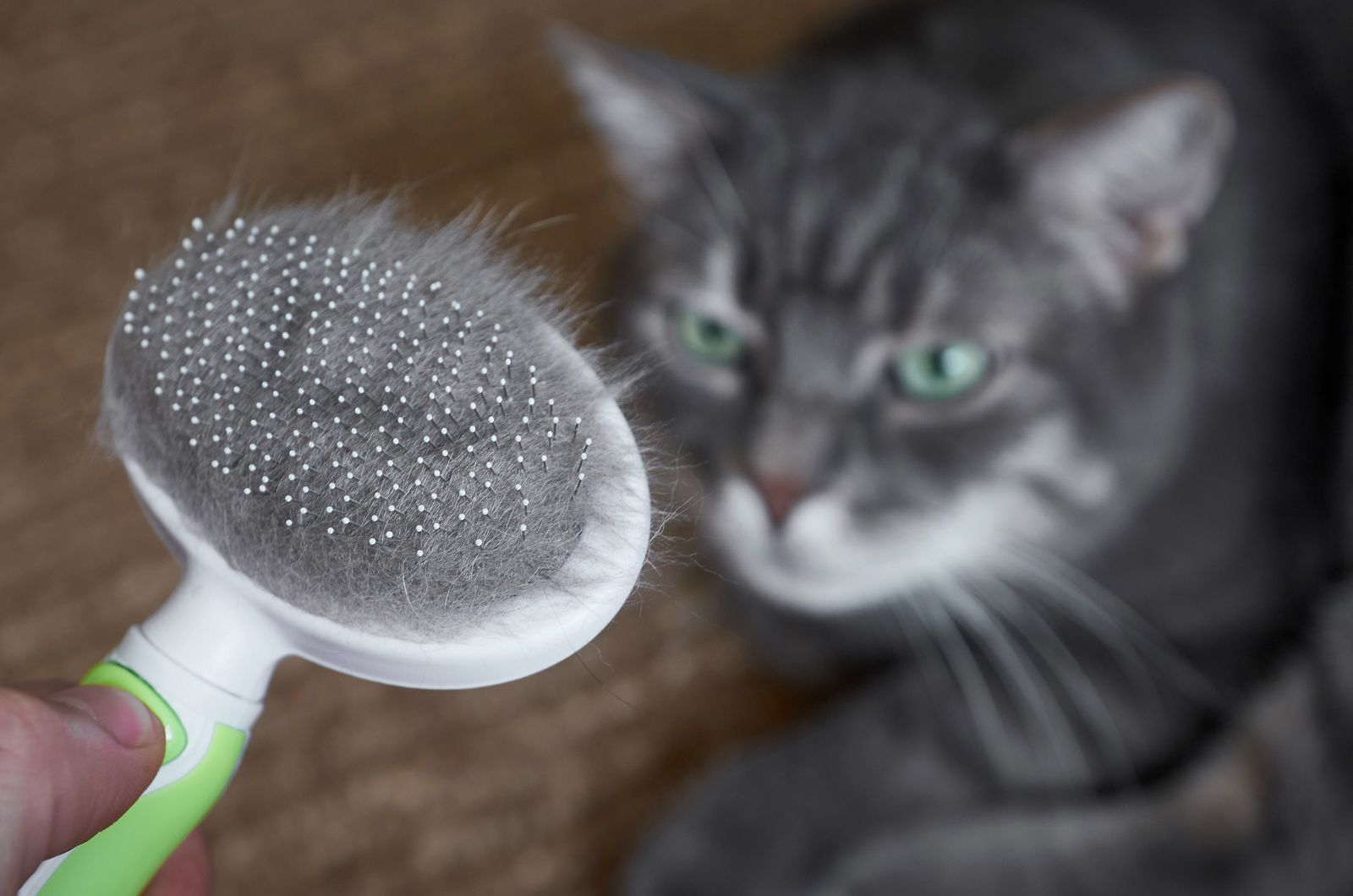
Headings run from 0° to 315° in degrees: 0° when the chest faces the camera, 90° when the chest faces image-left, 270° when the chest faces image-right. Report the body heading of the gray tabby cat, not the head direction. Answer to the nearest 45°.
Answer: approximately 45°
